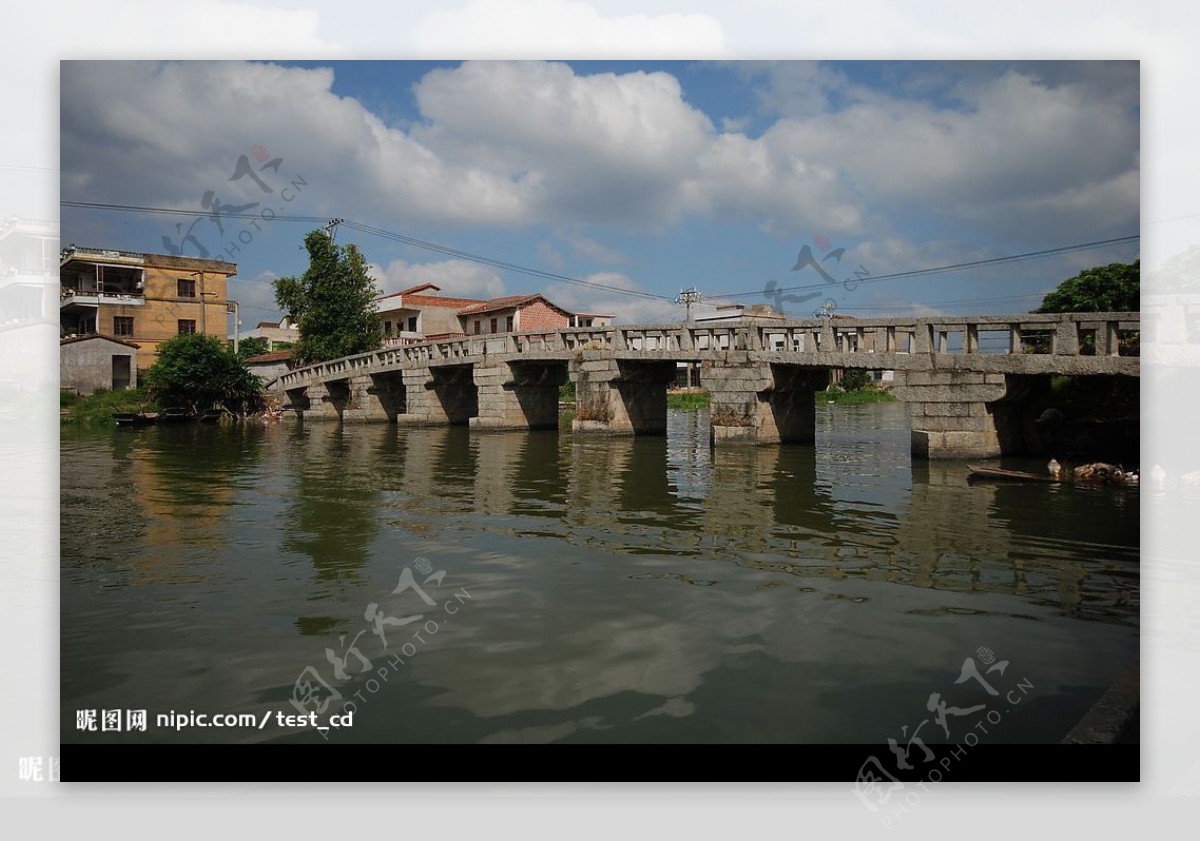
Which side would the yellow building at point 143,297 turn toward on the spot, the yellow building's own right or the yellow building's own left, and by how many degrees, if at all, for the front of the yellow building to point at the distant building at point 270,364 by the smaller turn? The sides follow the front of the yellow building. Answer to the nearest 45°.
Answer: approximately 90° to the yellow building's own left

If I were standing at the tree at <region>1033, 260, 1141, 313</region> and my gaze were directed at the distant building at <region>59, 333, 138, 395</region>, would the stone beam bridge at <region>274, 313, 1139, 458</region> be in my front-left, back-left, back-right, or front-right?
front-left

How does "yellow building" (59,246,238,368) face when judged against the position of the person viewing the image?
facing the viewer and to the left of the viewer

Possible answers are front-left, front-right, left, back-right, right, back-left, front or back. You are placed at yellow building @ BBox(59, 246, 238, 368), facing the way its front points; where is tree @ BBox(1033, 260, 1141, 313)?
left

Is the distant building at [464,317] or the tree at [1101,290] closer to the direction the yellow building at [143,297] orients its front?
the tree

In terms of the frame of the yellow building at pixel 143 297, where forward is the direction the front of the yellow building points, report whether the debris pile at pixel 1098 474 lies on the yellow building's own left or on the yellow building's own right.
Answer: on the yellow building's own left

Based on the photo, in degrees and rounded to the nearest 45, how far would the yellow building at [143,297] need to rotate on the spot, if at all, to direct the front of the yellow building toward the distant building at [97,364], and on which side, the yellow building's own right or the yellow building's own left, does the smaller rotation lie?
approximately 45° to the yellow building's own left

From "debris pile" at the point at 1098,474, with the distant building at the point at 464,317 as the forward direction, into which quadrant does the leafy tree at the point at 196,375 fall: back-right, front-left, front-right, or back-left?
front-left
